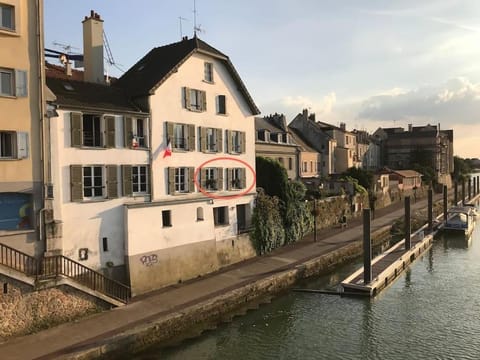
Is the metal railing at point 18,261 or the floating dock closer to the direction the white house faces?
the floating dock

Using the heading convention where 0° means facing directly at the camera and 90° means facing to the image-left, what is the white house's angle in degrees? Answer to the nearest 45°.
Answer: approximately 315°

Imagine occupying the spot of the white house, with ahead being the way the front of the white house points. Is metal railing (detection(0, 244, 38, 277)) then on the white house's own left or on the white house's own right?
on the white house's own right

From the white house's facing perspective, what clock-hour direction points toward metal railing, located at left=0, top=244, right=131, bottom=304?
The metal railing is roughly at 3 o'clock from the white house.

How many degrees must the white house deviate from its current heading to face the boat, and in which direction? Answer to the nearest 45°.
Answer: approximately 90° to its left
